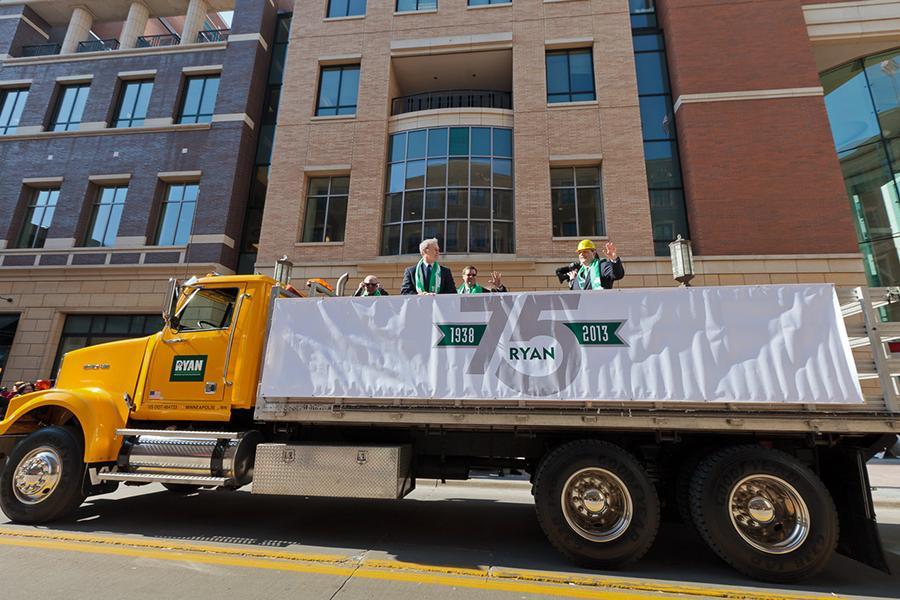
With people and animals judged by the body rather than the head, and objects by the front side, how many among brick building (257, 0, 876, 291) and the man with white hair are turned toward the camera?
2

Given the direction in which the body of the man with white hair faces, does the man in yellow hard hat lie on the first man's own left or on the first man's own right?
on the first man's own left

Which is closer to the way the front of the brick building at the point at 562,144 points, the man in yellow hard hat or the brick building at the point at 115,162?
the man in yellow hard hat

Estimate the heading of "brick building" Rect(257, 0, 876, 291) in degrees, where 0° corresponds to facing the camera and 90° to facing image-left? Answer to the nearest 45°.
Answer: approximately 0°

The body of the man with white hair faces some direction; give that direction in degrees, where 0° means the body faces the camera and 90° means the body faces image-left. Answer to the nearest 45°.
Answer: approximately 0°

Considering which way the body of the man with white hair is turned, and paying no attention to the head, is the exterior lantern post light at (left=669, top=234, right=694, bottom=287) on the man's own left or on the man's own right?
on the man's own left

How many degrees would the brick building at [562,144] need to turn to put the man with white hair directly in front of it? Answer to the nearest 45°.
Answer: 0° — it already faces them
